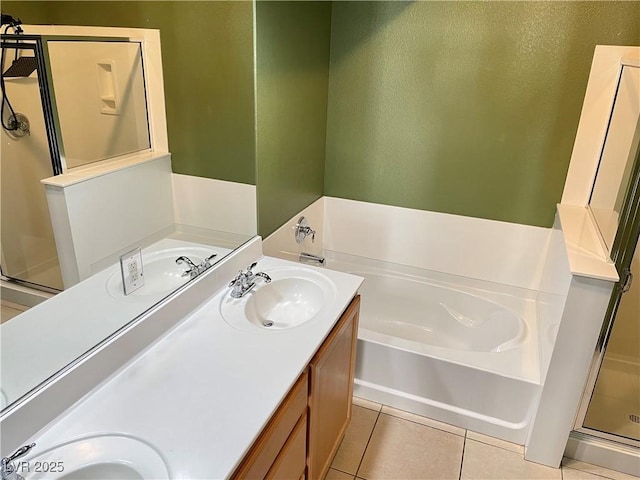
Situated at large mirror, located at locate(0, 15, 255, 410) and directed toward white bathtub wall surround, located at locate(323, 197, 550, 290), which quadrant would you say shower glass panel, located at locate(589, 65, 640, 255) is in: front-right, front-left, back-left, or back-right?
front-right

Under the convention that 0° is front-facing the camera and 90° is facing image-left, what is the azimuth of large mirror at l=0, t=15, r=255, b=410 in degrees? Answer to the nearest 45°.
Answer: approximately 315°

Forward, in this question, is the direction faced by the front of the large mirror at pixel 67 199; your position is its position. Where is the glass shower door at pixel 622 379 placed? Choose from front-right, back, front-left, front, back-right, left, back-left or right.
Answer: front-left
